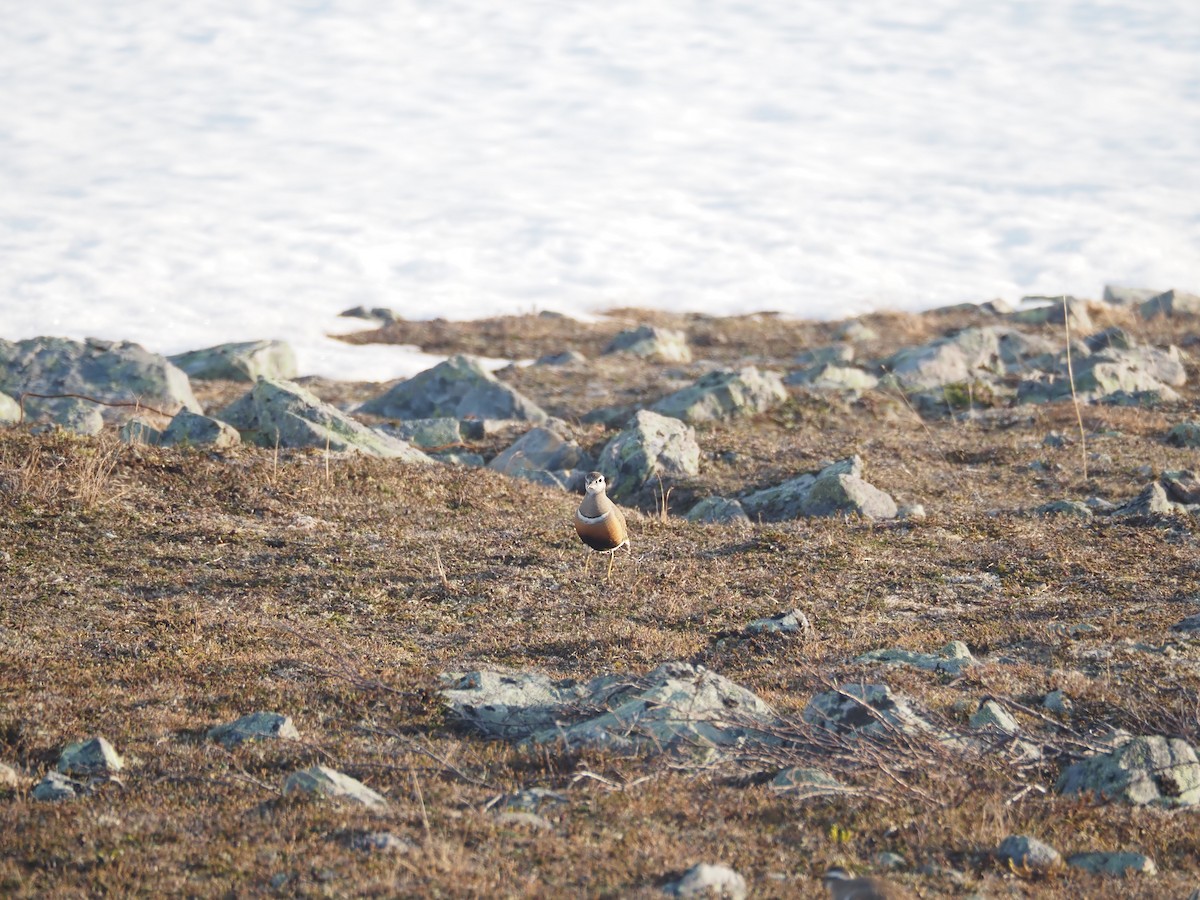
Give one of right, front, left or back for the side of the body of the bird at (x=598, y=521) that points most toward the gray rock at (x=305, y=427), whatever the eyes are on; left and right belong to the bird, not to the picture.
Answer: back

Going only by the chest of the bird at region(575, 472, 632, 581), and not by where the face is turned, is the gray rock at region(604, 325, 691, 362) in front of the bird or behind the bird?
behind

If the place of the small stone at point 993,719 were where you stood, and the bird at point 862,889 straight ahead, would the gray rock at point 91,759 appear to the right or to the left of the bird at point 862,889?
right

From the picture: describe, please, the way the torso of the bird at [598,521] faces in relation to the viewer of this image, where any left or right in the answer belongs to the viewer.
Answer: facing the viewer and to the left of the viewer
